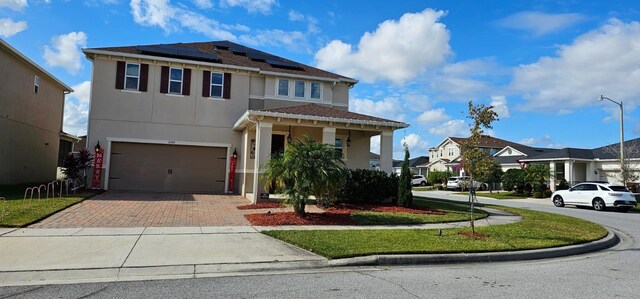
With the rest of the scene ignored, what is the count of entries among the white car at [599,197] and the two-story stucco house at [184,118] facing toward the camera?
1

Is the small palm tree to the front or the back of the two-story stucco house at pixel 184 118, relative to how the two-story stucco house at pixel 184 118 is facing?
to the front

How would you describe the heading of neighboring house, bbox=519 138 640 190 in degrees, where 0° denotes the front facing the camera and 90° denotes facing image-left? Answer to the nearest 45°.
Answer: approximately 45°

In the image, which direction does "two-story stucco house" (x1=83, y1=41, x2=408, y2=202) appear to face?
toward the camera

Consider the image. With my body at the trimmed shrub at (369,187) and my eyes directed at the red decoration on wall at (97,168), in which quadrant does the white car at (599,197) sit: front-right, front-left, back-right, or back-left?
back-right

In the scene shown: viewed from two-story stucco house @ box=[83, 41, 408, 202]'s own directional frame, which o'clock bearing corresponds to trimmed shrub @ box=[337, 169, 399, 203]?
The trimmed shrub is roughly at 10 o'clock from the two-story stucco house.

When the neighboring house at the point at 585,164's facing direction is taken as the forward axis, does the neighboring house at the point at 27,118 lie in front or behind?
in front

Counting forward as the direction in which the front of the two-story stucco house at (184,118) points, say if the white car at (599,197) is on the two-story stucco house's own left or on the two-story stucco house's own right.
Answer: on the two-story stucco house's own left

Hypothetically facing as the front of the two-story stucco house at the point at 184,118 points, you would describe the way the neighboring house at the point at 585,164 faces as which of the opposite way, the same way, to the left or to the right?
to the right

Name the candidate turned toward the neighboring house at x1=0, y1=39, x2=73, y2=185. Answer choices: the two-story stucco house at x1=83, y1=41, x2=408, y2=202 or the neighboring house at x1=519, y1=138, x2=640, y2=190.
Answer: the neighboring house at x1=519, y1=138, x2=640, y2=190
